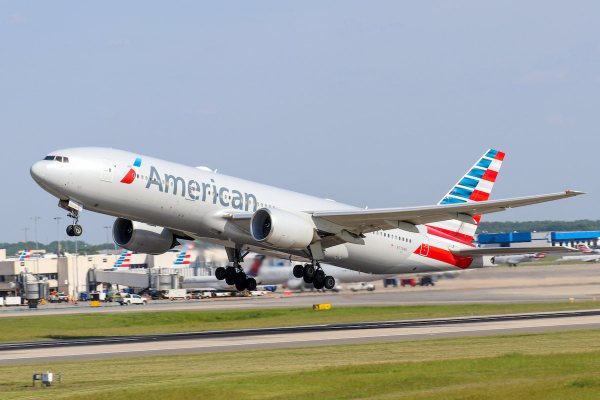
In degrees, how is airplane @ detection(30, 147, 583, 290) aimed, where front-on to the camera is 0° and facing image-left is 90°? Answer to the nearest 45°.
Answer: approximately 45°
